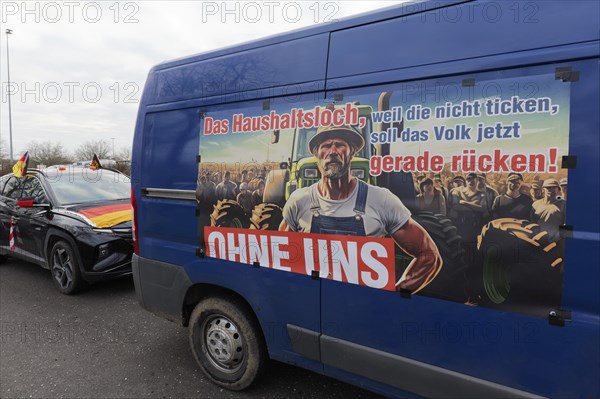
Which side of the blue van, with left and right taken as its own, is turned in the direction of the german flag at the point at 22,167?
back

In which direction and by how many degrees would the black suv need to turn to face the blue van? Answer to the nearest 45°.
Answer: approximately 45° to its right

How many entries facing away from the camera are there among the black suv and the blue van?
0

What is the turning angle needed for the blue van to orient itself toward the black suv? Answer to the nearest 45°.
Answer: approximately 180°
